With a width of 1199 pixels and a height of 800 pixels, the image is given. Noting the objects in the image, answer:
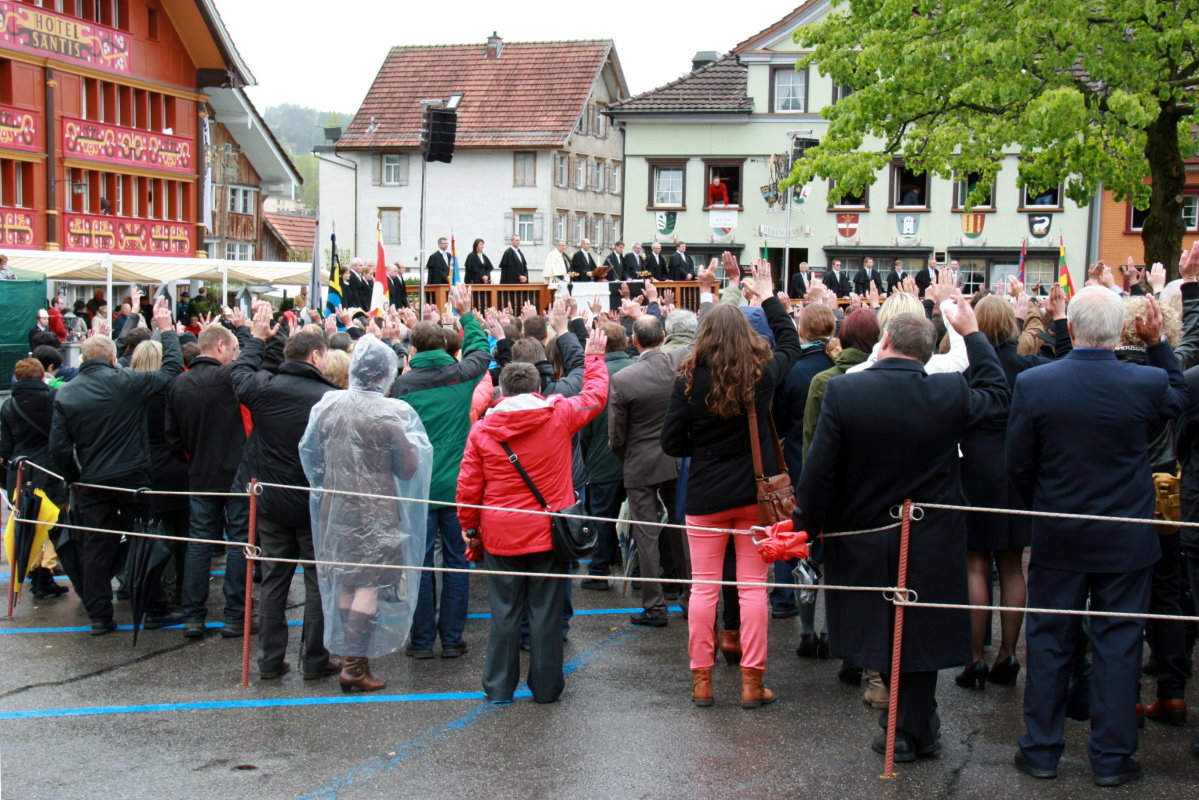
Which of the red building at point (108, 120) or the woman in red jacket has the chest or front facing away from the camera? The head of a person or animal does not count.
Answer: the woman in red jacket

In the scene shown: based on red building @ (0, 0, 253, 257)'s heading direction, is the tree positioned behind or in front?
in front

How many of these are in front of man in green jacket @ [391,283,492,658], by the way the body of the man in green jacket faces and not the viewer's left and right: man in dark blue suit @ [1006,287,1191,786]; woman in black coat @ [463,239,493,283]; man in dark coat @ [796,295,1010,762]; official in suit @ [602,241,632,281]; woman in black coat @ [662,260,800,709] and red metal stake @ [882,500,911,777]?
2

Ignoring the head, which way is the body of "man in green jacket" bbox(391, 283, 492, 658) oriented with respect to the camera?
away from the camera

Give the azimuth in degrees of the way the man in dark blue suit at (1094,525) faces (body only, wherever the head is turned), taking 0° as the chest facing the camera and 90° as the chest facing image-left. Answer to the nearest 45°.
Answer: approximately 180°

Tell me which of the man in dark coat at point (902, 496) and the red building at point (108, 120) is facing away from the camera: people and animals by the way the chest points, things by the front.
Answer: the man in dark coat

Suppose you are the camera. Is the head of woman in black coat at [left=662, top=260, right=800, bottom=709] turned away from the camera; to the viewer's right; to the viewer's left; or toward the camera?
away from the camera

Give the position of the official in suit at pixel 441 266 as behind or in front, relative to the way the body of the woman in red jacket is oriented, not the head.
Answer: in front

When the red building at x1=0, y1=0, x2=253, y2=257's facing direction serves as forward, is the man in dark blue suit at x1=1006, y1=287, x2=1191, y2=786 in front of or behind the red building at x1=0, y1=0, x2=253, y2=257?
in front

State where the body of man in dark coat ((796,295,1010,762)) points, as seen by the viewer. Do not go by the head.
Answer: away from the camera

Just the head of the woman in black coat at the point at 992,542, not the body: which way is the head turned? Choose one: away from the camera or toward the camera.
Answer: away from the camera

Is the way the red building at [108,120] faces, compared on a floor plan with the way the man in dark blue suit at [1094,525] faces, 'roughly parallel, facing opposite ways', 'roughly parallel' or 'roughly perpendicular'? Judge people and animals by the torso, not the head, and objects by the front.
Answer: roughly perpendicular

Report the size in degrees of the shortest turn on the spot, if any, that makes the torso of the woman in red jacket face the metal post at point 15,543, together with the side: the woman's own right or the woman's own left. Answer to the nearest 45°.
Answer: approximately 45° to the woman's own left

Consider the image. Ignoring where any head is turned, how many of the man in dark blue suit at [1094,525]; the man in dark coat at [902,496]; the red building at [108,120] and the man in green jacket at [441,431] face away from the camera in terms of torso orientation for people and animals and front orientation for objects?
3

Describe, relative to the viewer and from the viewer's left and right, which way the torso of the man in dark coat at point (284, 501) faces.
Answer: facing away from the viewer and to the right of the viewer

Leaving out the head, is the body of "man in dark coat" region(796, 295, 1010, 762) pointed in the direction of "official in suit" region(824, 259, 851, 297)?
yes
